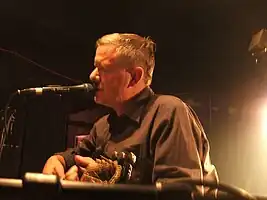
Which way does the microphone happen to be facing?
to the viewer's right

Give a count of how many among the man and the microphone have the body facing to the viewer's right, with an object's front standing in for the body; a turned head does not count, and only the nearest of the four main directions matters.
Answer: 1

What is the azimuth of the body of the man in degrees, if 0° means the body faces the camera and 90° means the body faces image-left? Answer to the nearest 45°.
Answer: approximately 45°

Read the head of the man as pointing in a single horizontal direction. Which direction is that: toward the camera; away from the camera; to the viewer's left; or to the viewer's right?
to the viewer's left
